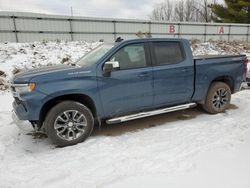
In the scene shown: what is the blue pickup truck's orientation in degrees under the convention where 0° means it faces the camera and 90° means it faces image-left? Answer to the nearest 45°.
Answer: approximately 45°
